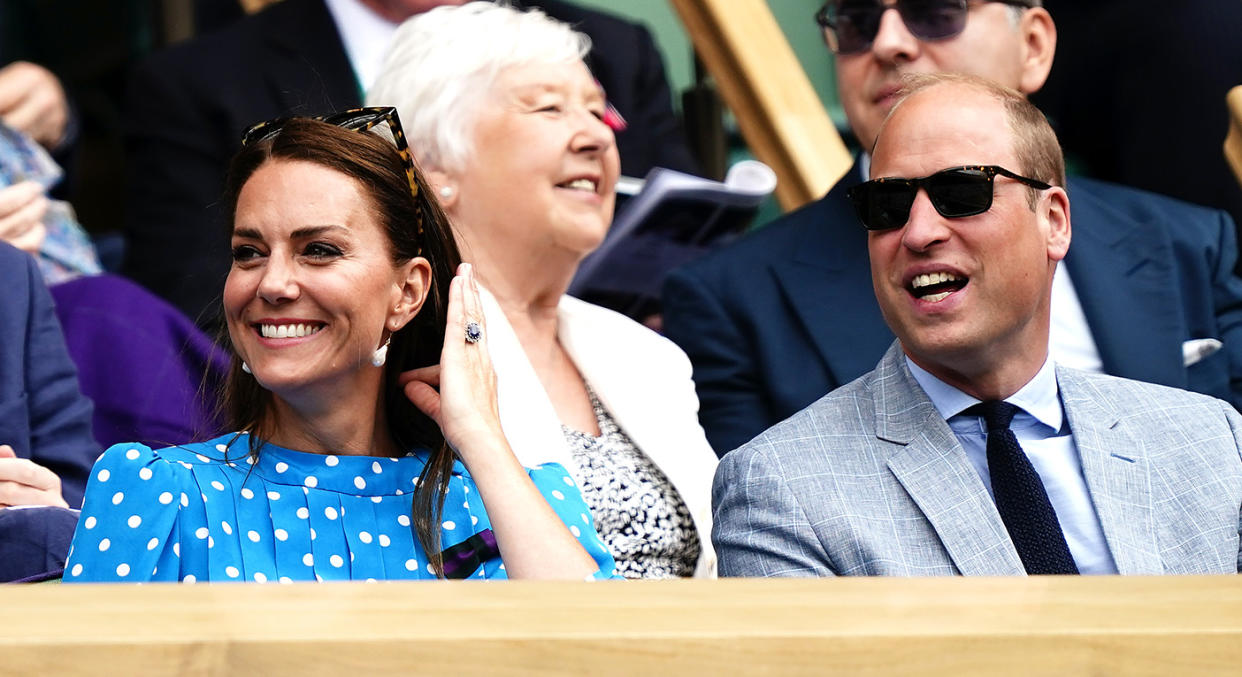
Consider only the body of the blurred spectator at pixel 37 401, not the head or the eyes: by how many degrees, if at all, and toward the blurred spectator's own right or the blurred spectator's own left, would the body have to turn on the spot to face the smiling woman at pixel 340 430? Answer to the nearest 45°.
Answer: approximately 45° to the blurred spectator's own left

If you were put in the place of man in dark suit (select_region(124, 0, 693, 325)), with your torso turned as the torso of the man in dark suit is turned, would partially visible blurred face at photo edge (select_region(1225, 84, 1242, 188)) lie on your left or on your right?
on your left

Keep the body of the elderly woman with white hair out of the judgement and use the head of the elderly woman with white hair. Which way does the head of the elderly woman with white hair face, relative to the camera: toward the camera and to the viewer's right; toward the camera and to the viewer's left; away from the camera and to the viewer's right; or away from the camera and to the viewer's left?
toward the camera and to the viewer's right

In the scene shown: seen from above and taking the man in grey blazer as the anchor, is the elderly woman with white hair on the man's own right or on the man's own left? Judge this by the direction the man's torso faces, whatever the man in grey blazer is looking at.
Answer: on the man's own right

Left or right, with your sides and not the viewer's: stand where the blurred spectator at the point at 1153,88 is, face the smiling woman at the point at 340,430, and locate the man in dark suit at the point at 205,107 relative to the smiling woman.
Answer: right

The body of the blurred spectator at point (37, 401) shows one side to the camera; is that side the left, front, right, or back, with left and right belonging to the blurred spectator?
front

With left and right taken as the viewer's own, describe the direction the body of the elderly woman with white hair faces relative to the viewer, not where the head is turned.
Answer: facing the viewer and to the right of the viewer

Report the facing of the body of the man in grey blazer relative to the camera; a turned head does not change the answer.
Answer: toward the camera
